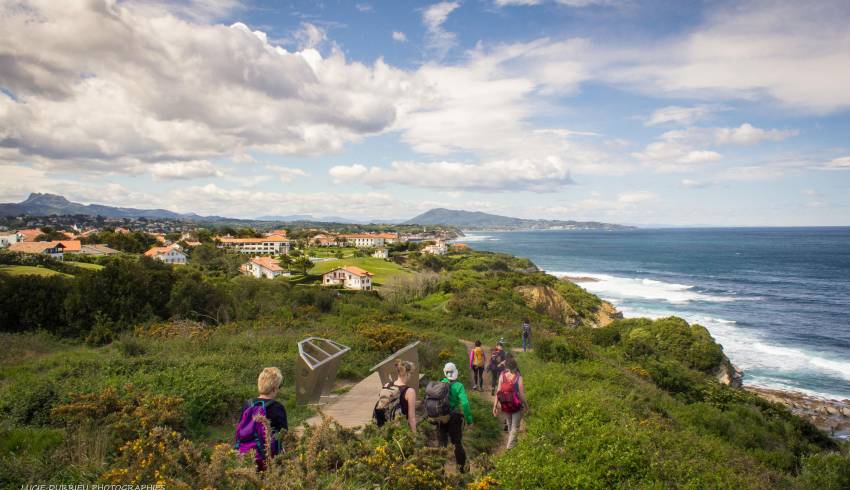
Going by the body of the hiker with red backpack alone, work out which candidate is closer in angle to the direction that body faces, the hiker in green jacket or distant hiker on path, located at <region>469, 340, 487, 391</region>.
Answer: the distant hiker on path

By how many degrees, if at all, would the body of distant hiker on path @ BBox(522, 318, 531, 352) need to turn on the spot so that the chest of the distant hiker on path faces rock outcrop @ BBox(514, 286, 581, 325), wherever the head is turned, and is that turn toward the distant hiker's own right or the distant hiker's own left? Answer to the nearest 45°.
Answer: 0° — they already face it

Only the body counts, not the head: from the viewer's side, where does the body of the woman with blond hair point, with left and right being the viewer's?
facing away from the viewer and to the right of the viewer

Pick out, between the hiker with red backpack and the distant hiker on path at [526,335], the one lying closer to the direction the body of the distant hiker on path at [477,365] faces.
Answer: the distant hiker on path

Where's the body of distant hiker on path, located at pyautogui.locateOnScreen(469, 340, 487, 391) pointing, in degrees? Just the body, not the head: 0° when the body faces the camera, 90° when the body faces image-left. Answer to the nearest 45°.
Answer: approximately 180°

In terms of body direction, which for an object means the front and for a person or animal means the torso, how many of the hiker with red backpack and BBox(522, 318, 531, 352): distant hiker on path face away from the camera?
2

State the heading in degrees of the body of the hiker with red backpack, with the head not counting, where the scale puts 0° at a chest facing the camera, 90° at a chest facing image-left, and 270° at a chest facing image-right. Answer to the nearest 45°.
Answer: approximately 180°

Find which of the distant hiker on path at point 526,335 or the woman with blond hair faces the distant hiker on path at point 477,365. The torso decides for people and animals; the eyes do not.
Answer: the woman with blond hair

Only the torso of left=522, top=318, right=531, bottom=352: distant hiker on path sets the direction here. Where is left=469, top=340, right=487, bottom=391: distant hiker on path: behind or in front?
behind
